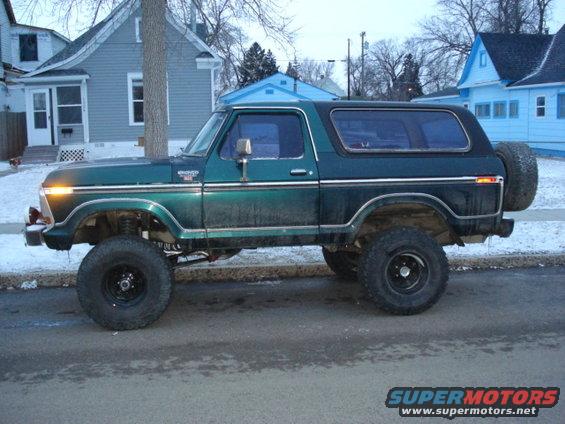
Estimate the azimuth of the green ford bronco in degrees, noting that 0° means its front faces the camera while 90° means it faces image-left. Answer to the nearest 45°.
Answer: approximately 90°

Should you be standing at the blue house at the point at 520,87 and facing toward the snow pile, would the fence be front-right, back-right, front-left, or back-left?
front-right

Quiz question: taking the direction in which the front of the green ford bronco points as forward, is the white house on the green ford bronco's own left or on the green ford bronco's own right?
on the green ford bronco's own right

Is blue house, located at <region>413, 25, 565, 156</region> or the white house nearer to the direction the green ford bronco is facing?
the white house

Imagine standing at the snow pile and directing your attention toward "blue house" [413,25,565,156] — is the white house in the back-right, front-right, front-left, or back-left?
front-left

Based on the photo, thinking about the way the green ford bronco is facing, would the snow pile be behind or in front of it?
in front
